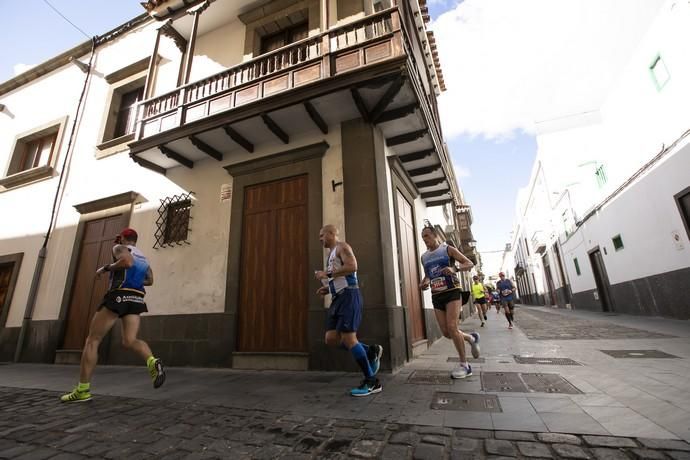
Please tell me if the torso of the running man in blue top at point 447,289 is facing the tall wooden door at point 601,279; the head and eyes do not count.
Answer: no

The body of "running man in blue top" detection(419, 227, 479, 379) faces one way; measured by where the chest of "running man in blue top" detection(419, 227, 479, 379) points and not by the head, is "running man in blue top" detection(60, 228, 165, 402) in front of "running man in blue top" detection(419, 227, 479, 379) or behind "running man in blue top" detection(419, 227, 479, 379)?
in front

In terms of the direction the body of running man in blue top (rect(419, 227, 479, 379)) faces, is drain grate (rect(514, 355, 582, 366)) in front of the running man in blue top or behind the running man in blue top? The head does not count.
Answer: behind

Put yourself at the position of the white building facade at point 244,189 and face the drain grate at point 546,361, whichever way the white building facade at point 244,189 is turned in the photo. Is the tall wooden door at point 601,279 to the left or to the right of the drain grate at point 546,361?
left

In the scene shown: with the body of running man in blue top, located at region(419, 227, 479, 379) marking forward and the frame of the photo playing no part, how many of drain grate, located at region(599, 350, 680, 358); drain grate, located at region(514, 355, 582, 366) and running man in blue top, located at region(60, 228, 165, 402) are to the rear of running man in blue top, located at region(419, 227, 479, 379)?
2

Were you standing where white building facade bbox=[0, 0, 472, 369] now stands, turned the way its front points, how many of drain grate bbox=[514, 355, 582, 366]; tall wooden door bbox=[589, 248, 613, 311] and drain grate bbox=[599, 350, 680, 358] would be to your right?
0

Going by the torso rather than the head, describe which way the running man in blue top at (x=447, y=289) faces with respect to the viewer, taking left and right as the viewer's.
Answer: facing the viewer and to the left of the viewer

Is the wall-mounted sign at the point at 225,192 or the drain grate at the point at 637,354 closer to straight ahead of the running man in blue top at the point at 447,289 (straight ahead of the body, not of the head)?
the wall-mounted sign

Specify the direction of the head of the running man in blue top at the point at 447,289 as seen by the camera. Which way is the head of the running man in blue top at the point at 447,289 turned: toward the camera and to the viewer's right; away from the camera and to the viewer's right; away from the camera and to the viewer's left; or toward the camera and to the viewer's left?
toward the camera and to the viewer's left
